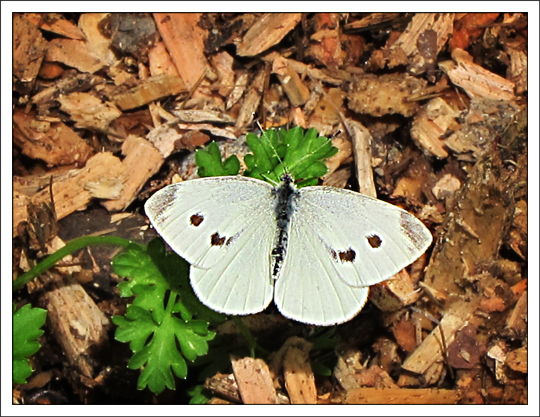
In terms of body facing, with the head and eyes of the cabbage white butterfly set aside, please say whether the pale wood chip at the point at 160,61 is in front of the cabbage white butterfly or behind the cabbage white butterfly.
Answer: in front

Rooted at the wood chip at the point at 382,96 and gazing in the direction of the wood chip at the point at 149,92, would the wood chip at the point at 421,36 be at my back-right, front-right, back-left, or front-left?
back-right

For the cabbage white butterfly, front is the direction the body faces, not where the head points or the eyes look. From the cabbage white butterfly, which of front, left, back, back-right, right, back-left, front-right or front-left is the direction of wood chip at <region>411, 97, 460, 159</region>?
front-right

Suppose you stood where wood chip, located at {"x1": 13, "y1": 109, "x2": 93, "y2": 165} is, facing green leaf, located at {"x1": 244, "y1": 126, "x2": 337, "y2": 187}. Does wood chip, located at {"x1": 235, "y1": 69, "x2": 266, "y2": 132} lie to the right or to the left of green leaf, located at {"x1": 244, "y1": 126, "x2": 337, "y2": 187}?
left

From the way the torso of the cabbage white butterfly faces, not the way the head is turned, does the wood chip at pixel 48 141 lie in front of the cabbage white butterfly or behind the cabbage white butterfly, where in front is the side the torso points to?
in front

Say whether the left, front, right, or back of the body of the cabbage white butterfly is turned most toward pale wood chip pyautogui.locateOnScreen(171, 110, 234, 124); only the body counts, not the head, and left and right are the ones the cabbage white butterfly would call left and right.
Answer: front

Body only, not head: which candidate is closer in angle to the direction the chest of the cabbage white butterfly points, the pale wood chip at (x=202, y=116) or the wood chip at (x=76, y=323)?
the pale wood chip

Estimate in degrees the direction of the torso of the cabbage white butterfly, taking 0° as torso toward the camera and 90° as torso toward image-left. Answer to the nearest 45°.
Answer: approximately 180°

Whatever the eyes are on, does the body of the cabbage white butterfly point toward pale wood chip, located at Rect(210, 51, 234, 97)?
yes

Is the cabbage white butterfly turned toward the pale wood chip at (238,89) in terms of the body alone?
yes
